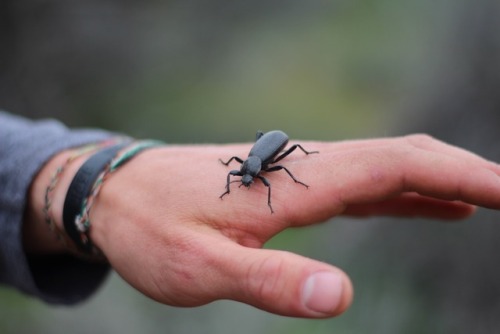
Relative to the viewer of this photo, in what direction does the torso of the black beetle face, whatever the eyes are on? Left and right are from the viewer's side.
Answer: facing the viewer and to the left of the viewer
